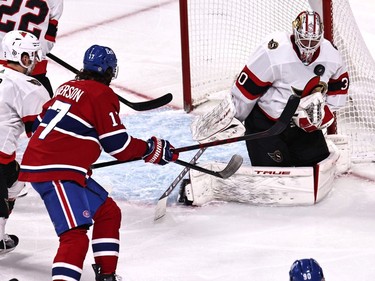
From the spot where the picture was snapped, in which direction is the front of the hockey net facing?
facing the viewer and to the left of the viewer
